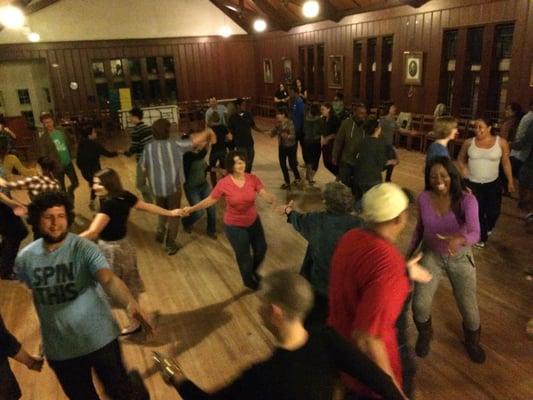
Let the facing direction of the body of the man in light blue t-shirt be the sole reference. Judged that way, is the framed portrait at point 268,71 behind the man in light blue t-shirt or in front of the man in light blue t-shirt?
behind

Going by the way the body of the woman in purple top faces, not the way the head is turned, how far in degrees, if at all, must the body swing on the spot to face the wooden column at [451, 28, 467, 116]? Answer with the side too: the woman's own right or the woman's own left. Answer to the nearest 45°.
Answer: approximately 180°

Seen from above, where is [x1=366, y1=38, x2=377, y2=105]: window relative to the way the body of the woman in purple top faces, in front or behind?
behind

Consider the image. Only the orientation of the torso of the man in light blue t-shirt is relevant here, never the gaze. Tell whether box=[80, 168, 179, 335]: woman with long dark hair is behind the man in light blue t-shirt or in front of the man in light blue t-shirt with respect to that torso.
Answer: behind

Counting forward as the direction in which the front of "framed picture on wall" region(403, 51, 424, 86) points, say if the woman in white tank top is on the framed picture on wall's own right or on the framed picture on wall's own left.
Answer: on the framed picture on wall's own left

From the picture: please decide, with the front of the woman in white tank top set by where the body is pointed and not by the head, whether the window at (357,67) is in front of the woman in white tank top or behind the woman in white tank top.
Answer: behind

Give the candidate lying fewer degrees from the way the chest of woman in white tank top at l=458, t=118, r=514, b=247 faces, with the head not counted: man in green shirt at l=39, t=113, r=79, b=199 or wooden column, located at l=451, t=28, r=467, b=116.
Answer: the man in green shirt
